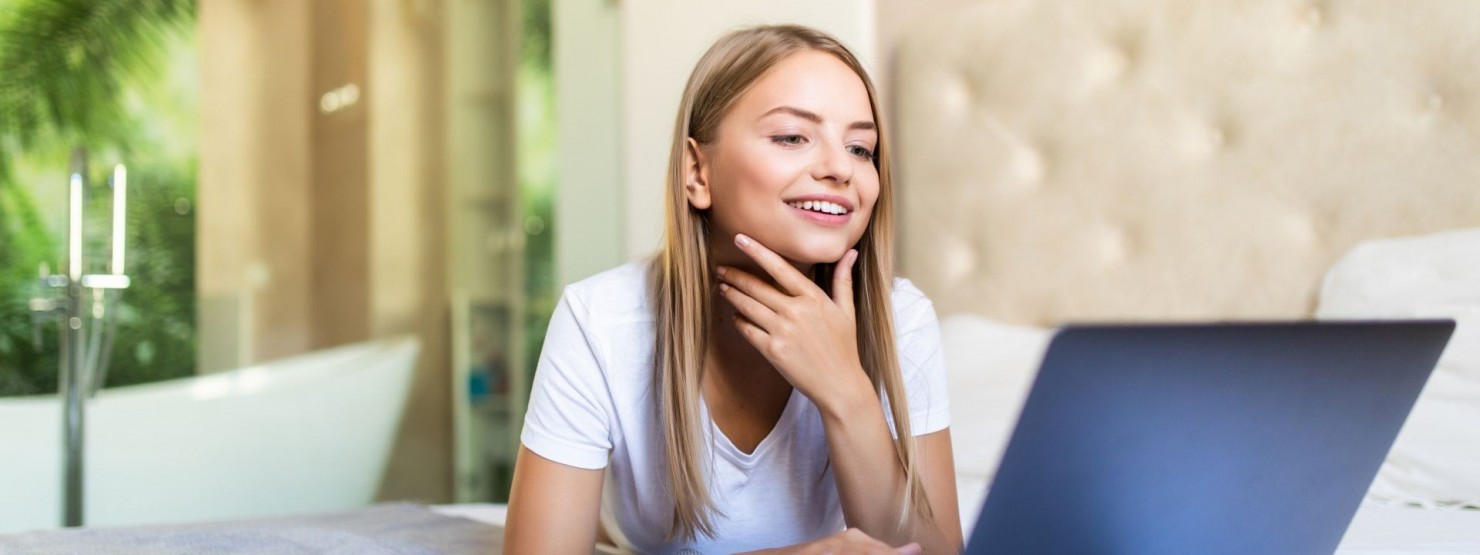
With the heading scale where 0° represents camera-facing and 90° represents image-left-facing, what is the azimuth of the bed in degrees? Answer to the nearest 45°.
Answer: approximately 0°

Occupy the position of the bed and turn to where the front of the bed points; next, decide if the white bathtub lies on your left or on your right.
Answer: on your right
